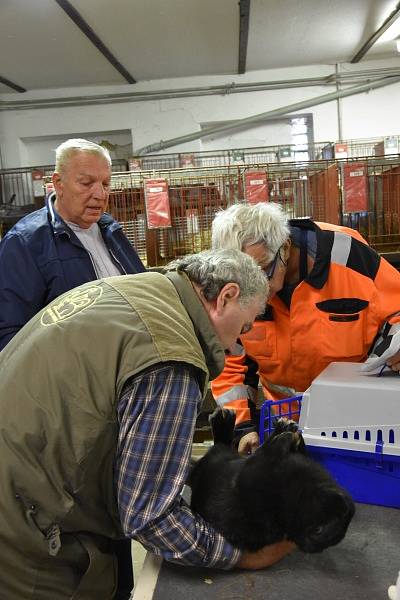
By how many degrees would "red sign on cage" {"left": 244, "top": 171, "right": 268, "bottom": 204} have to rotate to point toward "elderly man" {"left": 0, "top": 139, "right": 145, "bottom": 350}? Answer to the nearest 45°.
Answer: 0° — it already faces them

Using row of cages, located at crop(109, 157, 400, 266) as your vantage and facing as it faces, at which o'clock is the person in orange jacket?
The person in orange jacket is roughly at 12 o'clock from the row of cages.

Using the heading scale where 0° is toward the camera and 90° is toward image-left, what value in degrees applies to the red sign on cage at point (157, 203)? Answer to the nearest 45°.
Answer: approximately 0°

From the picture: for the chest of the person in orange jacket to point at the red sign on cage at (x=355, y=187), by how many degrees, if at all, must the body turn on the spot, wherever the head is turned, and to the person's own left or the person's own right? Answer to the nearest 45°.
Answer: approximately 135° to the person's own right

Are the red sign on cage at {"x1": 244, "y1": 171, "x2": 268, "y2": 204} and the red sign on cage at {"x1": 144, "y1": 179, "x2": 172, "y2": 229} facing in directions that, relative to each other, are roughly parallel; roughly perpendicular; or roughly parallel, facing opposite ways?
roughly parallel

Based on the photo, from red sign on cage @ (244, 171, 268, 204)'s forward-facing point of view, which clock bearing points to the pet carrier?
The pet carrier is roughly at 12 o'clock from the red sign on cage.

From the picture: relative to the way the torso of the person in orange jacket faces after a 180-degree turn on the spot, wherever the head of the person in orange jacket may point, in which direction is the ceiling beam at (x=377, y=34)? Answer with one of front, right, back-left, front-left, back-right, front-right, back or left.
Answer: front-left

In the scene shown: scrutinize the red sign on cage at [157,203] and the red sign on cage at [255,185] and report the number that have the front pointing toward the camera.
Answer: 2

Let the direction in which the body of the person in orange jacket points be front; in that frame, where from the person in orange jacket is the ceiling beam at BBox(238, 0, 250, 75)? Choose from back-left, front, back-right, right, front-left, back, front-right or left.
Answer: back-right

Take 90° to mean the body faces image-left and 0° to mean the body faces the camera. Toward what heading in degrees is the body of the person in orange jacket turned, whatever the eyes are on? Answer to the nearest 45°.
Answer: approximately 45°

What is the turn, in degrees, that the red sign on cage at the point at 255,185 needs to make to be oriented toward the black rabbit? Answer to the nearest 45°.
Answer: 0° — it already faces it

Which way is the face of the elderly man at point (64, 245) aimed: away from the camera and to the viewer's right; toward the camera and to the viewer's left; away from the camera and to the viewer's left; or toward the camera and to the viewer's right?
toward the camera and to the viewer's right

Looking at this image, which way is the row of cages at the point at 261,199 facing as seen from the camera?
toward the camera

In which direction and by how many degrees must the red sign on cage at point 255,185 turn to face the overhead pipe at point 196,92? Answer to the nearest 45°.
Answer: approximately 180°

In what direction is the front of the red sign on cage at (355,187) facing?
toward the camera

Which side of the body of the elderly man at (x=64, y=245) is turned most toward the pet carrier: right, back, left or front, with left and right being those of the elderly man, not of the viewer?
front
